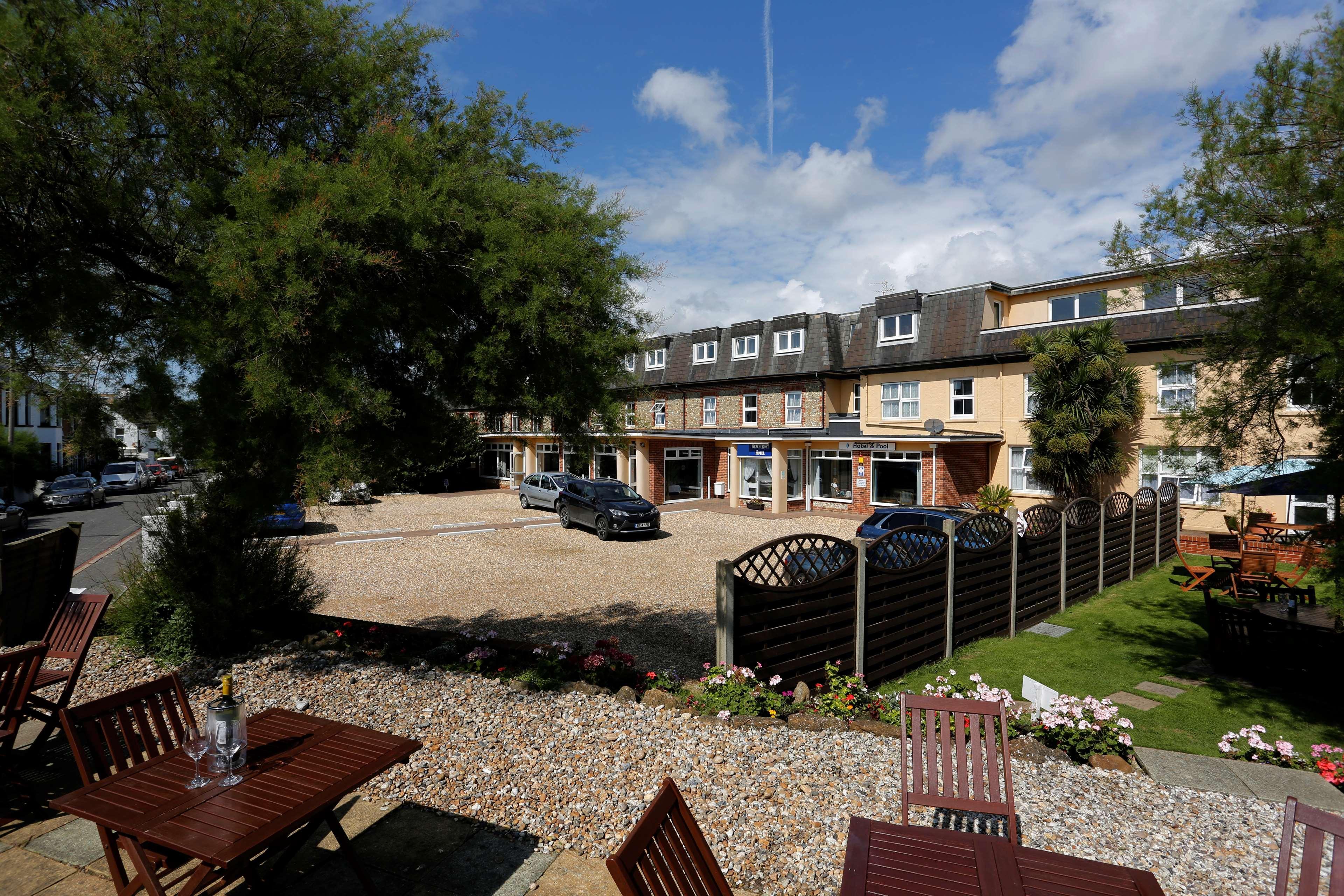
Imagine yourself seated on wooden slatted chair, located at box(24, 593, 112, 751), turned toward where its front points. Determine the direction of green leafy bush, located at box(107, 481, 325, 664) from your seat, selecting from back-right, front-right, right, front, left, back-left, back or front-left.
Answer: back

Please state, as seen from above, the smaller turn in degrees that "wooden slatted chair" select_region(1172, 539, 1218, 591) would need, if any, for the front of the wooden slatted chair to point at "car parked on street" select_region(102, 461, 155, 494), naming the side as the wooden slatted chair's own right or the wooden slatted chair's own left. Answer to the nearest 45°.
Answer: approximately 180°

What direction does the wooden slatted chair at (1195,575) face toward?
to the viewer's right

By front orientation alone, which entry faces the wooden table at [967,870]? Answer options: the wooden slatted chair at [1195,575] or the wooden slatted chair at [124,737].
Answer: the wooden slatted chair at [124,737]

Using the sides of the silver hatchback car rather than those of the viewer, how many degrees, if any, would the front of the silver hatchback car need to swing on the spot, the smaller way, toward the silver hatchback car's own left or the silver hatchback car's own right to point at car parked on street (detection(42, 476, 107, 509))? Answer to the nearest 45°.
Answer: approximately 135° to the silver hatchback car's own right

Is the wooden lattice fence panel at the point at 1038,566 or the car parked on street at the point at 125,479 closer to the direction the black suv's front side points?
the wooden lattice fence panel

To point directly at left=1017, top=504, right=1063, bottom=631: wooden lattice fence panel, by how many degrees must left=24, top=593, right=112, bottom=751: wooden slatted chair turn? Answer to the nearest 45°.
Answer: approximately 135° to its left

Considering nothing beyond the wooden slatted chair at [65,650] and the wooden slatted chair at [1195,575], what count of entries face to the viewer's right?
1

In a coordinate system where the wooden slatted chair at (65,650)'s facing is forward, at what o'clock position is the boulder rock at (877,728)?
The boulder rock is roughly at 9 o'clock from the wooden slatted chair.

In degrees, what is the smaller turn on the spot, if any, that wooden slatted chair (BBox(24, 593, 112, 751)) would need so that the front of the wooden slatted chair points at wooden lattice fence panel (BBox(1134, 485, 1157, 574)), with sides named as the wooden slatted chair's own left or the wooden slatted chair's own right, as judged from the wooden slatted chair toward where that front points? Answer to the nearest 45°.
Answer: approximately 135° to the wooden slatted chair's own left

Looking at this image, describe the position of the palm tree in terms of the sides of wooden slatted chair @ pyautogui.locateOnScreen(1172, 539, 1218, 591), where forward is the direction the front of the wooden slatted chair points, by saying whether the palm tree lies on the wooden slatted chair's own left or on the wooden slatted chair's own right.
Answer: on the wooden slatted chair's own left

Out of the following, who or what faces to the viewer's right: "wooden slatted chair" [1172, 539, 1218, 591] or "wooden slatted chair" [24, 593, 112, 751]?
"wooden slatted chair" [1172, 539, 1218, 591]
